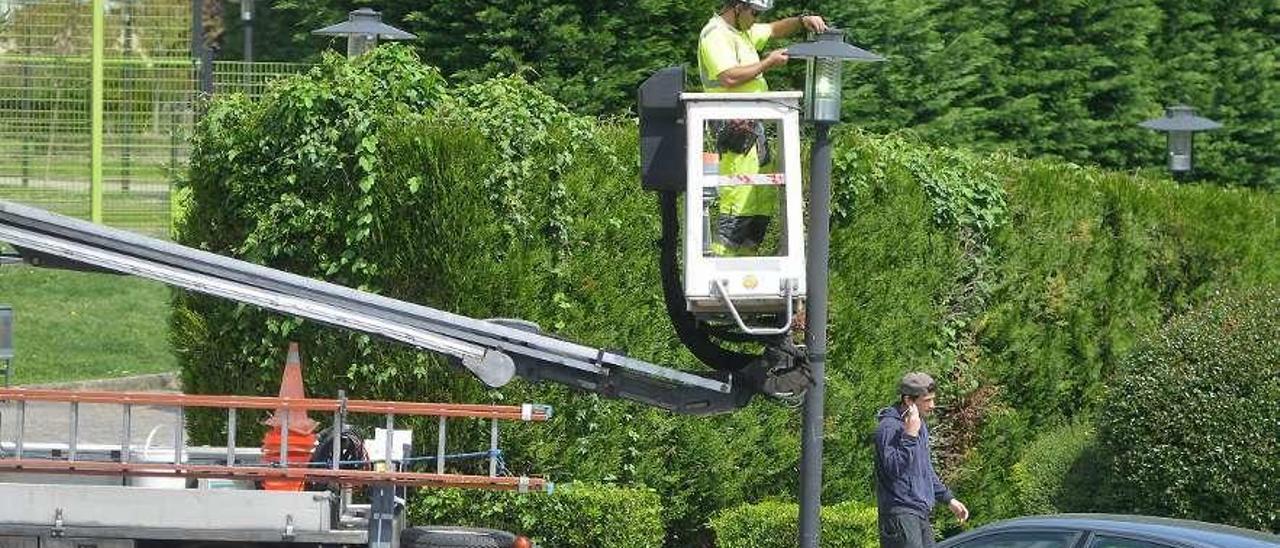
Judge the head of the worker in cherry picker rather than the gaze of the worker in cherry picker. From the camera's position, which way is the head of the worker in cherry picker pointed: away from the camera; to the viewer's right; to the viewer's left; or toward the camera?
to the viewer's right

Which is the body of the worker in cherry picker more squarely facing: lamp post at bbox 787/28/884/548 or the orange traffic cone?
the lamp post

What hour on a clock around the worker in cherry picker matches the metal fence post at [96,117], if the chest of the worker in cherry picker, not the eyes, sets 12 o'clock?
The metal fence post is roughly at 8 o'clock from the worker in cherry picker.

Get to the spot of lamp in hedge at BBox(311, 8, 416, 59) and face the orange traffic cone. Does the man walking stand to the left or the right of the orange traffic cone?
left

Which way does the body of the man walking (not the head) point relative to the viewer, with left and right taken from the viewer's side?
facing to the right of the viewer

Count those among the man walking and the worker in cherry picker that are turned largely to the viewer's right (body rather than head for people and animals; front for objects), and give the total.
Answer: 2

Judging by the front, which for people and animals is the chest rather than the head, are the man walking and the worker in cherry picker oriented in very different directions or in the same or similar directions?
same or similar directions

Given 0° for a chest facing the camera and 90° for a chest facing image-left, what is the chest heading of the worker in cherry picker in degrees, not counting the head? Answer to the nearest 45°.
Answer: approximately 270°

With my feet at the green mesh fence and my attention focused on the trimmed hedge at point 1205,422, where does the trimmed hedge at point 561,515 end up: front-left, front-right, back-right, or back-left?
front-right
